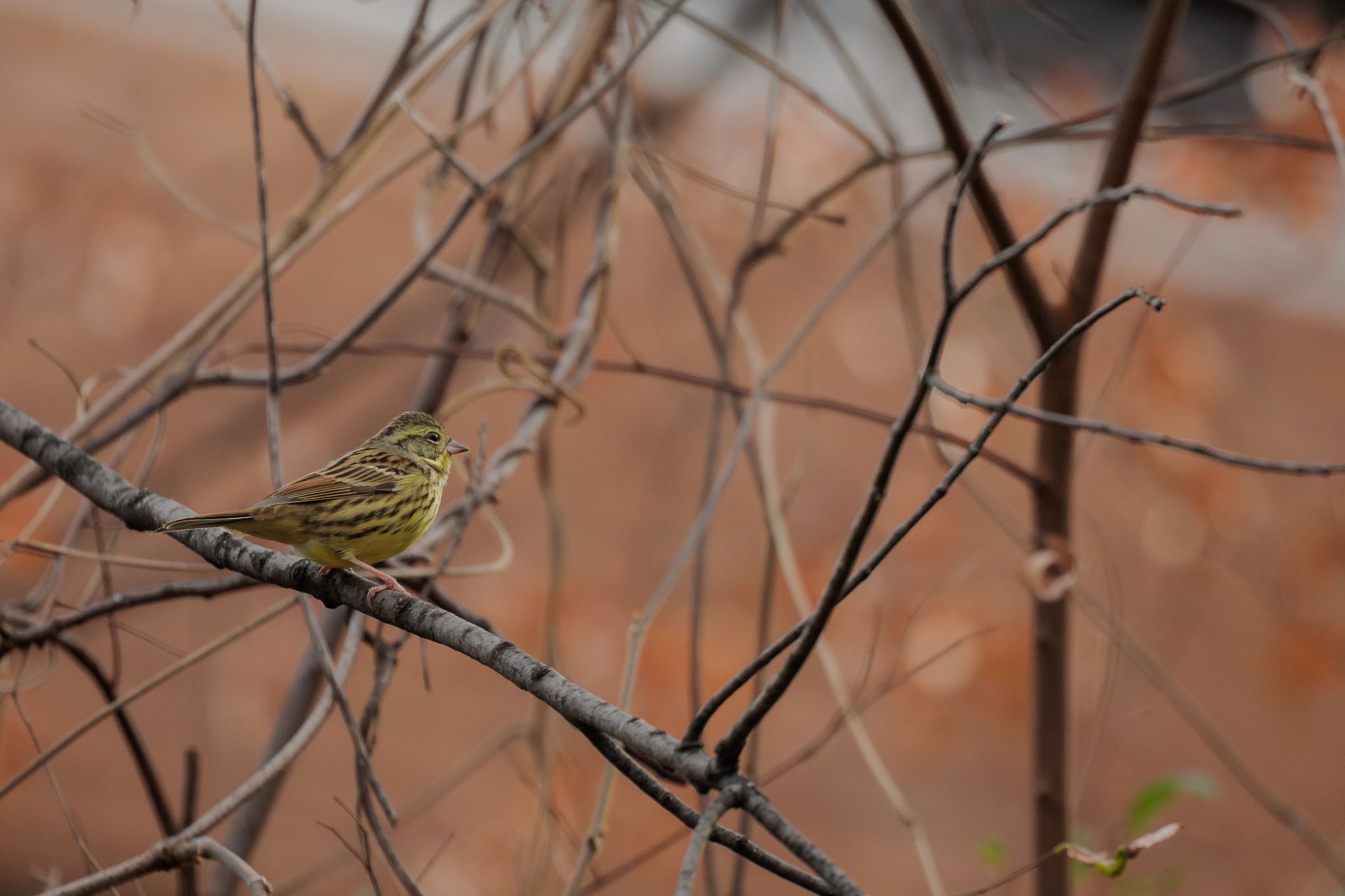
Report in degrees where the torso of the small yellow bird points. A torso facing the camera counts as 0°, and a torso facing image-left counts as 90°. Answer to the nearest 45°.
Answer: approximately 270°
